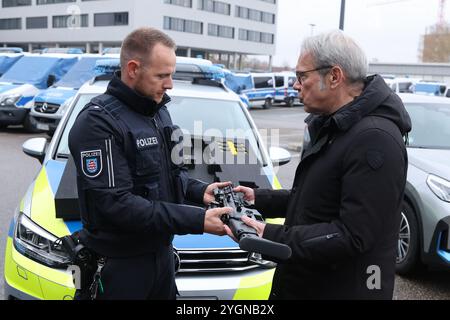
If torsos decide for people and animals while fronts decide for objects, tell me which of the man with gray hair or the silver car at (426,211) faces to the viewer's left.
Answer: the man with gray hair

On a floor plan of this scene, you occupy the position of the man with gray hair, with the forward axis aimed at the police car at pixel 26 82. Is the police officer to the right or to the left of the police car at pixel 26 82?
left

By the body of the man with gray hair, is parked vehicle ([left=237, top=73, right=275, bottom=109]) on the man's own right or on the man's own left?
on the man's own right

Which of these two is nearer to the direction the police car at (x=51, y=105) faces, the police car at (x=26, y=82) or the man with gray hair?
the man with gray hair

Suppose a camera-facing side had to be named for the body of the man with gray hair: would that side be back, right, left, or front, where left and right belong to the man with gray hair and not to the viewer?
left

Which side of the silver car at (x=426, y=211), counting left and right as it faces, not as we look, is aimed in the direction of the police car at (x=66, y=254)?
right

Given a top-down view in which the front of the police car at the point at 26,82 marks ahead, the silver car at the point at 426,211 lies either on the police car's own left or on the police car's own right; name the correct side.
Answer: on the police car's own left

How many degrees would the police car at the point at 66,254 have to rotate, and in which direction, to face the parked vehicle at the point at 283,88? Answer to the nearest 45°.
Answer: approximately 180°

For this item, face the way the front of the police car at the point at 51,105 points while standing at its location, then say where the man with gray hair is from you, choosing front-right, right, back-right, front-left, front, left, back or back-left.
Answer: front-left

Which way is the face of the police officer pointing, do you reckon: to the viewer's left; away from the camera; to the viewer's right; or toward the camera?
to the viewer's right

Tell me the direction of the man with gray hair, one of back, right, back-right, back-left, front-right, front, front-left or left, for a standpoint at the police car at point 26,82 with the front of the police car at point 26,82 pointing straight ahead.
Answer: front-left

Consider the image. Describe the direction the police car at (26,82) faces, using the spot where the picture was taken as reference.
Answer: facing the viewer and to the left of the viewer

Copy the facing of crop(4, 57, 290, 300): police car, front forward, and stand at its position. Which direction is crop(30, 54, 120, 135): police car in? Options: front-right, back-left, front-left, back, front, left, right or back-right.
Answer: back

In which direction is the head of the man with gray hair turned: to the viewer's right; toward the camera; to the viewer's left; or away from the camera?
to the viewer's left

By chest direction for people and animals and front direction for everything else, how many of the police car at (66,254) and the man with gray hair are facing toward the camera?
1

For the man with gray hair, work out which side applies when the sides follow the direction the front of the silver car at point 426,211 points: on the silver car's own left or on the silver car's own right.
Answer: on the silver car's own right

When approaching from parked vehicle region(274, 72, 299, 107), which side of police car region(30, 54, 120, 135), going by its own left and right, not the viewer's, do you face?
back

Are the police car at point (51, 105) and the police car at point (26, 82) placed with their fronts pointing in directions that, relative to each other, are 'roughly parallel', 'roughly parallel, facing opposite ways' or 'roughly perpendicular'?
roughly parallel

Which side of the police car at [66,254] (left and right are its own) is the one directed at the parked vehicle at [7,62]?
back
